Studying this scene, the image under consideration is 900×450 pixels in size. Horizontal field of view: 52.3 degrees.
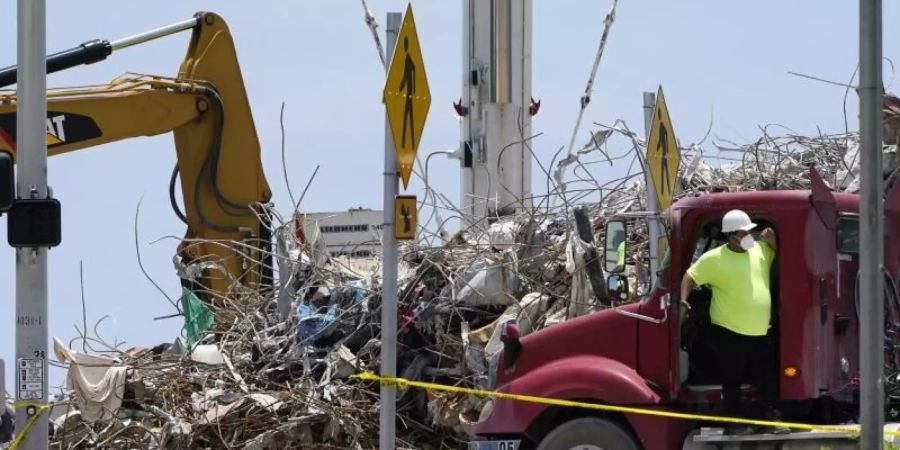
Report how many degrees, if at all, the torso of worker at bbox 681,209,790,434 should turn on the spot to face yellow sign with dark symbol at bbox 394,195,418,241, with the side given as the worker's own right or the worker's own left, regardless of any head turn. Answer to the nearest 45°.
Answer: approximately 90° to the worker's own right

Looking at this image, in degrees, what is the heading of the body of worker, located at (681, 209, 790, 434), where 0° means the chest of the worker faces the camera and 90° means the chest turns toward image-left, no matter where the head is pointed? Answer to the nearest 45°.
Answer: approximately 315°

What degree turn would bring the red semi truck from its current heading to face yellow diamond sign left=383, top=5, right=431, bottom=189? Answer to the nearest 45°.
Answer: approximately 45° to its left

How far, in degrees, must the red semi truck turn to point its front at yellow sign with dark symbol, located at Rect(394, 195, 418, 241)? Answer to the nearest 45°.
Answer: approximately 45° to its left

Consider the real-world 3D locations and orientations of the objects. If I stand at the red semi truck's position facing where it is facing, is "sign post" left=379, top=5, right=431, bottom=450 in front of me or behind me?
in front

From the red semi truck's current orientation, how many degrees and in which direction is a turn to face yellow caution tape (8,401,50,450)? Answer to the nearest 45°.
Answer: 0° — it already faces it

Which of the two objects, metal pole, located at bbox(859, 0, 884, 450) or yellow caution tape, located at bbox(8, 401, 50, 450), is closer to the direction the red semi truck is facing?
the yellow caution tape

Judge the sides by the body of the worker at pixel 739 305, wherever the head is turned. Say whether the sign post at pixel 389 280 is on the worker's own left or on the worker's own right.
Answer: on the worker's own right

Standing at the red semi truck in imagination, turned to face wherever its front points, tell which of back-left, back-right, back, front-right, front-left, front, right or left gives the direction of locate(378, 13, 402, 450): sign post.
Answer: front-left

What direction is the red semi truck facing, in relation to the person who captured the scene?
facing to the left of the viewer
